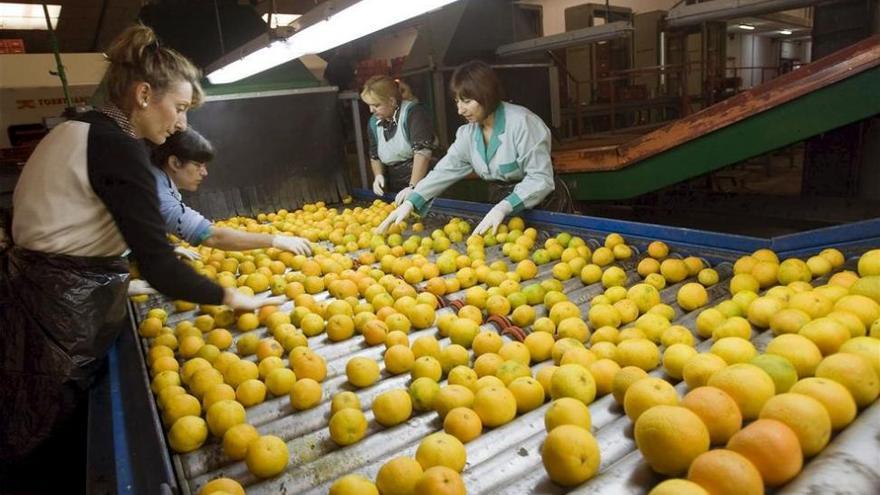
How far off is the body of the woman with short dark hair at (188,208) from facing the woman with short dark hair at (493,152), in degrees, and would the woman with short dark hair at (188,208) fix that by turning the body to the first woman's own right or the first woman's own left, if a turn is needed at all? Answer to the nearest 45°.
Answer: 0° — they already face them

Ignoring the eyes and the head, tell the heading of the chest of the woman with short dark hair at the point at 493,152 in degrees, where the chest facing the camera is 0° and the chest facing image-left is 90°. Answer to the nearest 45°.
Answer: approximately 45°

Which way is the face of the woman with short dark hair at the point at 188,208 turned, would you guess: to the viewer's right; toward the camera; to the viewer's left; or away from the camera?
to the viewer's right

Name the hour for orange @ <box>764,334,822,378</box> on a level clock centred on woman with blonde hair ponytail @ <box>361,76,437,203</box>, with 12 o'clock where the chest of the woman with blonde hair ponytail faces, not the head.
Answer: The orange is roughly at 10 o'clock from the woman with blonde hair ponytail.

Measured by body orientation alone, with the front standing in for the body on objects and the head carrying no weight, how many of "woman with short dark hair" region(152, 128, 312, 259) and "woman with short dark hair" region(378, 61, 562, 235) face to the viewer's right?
1

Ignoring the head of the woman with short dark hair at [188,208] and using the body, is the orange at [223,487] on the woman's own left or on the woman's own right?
on the woman's own right

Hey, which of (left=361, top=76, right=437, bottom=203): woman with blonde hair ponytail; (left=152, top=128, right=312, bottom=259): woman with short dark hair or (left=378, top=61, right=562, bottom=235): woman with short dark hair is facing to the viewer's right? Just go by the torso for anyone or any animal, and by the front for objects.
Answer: (left=152, top=128, right=312, bottom=259): woman with short dark hair

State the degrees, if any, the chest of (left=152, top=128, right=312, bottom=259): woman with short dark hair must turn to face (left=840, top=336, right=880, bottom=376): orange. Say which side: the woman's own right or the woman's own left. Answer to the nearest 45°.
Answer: approximately 45° to the woman's own right

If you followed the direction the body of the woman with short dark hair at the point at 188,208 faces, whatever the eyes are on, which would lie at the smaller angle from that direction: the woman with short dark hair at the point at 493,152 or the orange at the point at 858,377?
the woman with short dark hair

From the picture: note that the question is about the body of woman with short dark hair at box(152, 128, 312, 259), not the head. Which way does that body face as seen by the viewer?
to the viewer's right

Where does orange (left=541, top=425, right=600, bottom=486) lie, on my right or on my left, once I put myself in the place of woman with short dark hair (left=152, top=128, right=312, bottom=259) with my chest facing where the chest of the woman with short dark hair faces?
on my right
